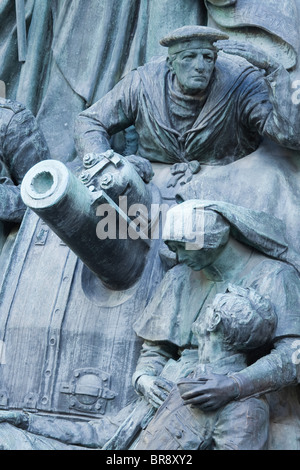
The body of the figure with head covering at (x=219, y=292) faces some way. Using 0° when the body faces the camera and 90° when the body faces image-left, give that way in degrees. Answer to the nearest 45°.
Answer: approximately 45°

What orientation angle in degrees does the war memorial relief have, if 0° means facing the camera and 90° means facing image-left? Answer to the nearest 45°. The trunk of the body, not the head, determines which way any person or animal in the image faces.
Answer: approximately 0°

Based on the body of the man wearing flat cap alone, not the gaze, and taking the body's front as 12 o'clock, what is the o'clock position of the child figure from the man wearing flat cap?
The child figure is roughly at 12 o'clock from the man wearing flat cap.

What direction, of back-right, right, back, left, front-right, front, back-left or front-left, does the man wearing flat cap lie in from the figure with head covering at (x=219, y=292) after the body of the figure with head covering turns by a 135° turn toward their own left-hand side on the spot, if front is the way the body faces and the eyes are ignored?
left
